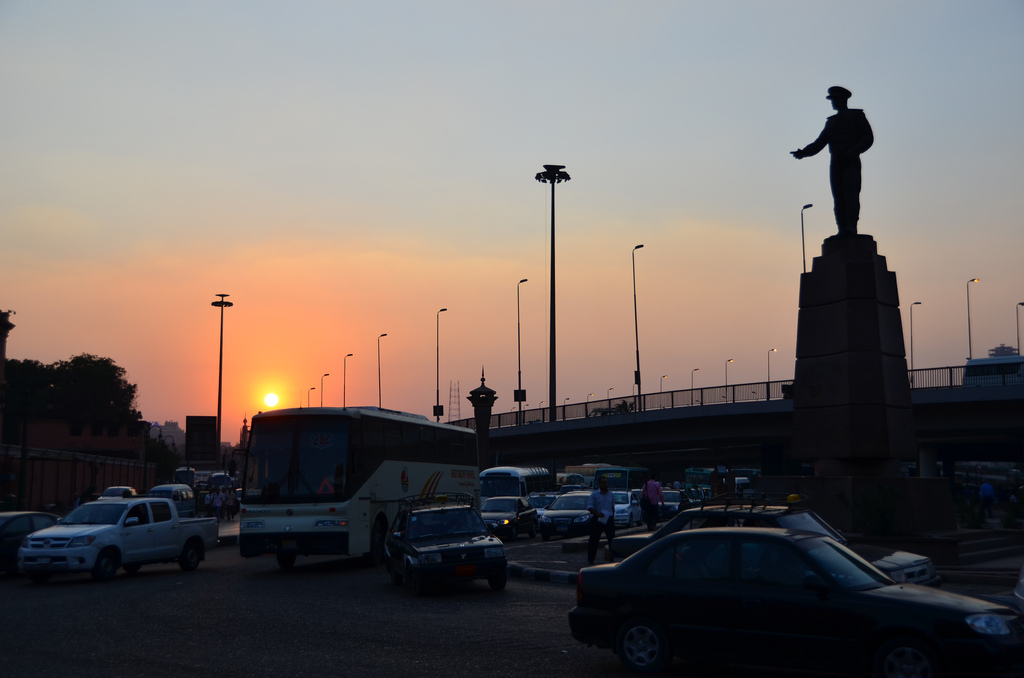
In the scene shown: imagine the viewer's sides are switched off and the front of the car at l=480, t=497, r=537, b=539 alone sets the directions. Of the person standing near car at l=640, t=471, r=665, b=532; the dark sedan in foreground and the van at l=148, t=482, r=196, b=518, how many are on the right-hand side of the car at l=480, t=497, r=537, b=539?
1

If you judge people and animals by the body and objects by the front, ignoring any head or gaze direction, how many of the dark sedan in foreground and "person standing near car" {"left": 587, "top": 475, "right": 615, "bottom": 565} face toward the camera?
1

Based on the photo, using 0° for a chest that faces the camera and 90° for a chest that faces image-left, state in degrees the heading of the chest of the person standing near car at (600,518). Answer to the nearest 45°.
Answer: approximately 0°

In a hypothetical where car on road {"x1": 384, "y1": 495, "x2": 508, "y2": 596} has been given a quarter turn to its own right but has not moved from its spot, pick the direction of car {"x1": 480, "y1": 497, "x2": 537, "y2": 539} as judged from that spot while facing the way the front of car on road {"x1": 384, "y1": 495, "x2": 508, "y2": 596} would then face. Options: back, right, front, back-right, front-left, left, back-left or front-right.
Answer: back-right

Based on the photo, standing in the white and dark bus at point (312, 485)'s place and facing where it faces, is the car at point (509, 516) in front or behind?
behind

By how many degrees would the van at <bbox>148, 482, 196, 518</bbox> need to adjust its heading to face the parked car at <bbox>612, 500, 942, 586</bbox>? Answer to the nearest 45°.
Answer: approximately 45° to its left

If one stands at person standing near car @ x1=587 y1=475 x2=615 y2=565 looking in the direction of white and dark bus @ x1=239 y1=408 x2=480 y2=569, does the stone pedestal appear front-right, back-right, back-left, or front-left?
back-right

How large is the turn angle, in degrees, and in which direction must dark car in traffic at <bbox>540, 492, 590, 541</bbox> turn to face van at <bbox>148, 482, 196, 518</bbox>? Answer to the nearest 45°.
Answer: approximately 90° to its right

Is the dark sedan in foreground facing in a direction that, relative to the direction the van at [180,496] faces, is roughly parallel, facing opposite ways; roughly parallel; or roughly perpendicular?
roughly perpendicular

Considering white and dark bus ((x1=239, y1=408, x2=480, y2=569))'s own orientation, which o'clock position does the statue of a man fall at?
The statue of a man is roughly at 8 o'clock from the white and dark bus.

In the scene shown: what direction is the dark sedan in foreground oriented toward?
to the viewer's right

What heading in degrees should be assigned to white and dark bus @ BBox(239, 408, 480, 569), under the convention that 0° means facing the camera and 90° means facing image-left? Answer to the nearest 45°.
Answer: approximately 45°
